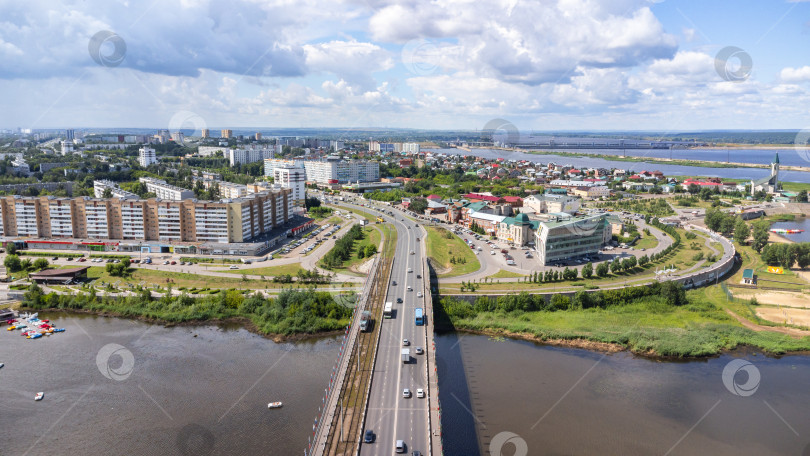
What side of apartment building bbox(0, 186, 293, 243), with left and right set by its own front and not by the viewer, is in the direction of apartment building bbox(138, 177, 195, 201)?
back

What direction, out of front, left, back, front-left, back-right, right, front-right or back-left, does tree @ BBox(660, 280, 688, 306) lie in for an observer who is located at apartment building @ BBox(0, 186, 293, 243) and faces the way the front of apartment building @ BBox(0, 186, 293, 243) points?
front-left

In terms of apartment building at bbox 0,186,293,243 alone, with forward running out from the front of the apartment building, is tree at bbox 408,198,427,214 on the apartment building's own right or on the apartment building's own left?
on the apartment building's own left

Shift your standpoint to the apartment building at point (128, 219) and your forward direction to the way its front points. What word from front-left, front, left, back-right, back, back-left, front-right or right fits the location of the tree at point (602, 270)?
front-left

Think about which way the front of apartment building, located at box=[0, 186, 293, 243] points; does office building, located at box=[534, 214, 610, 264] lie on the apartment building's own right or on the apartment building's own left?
on the apartment building's own left

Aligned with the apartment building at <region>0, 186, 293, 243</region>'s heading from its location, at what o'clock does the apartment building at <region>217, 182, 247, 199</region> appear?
the apartment building at <region>217, 182, 247, 199</region> is roughly at 7 o'clock from the apartment building at <region>0, 186, 293, 243</region>.

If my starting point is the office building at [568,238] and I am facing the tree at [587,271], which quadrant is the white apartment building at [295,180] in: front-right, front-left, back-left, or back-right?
back-right

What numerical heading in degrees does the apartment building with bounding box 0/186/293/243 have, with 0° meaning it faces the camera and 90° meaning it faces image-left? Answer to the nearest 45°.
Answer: approximately 0°

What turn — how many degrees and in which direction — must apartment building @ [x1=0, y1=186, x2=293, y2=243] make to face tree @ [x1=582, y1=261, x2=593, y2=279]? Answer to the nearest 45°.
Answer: approximately 45° to its left

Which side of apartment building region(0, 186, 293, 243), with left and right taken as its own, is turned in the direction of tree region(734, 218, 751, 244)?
left

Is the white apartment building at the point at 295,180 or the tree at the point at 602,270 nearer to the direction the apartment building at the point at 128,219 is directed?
the tree
